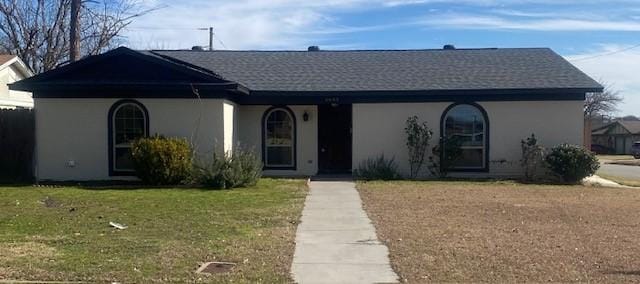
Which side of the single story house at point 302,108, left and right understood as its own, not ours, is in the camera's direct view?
front

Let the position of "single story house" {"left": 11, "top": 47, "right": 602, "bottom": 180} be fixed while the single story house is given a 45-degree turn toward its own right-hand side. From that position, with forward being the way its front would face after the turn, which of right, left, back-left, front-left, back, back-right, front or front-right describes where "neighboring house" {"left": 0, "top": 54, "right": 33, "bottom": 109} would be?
right

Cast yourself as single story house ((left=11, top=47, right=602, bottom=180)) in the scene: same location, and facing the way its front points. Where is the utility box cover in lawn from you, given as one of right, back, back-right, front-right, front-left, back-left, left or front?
front

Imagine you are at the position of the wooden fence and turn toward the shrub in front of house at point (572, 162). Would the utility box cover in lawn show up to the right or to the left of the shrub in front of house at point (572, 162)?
right

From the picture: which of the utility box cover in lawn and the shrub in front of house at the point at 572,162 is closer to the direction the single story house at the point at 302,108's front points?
the utility box cover in lawn

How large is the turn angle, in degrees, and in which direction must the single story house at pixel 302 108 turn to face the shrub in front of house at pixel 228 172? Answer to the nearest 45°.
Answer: approximately 45° to its right

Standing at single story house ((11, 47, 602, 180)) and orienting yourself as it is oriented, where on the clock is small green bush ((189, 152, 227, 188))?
The small green bush is roughly at 1 o'clock from the single story house.

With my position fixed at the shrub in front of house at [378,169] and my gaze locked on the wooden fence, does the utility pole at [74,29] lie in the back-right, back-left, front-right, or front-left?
front-right

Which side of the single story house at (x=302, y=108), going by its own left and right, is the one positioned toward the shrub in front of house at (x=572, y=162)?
left

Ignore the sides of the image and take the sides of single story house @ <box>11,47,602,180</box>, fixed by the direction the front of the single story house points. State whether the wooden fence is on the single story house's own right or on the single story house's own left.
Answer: on the single story house's own right
